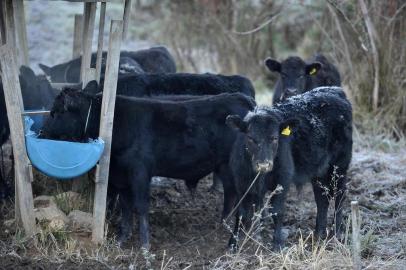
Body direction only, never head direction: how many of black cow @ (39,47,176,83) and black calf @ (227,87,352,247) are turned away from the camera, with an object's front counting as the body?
0

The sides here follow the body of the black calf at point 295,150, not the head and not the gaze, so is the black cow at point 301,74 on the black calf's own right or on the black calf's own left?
on the black calf's own right

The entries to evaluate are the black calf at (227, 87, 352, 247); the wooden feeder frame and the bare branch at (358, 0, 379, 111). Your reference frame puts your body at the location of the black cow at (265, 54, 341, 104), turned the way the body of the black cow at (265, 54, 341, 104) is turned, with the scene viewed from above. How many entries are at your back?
1

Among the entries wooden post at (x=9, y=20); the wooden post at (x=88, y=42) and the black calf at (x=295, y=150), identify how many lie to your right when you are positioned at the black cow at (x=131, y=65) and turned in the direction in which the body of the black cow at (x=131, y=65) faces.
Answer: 0

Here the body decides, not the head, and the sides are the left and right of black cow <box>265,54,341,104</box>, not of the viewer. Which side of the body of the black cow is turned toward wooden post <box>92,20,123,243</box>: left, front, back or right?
front

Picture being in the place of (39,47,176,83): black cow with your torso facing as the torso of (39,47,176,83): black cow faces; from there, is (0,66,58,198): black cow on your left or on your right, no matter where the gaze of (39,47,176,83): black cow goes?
on your left

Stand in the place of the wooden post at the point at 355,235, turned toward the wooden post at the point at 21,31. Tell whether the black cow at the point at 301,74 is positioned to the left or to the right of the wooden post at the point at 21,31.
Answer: right

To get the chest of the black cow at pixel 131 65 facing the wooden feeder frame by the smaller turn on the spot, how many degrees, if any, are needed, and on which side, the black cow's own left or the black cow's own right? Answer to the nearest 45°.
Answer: approximately 90° to the black cow's own left

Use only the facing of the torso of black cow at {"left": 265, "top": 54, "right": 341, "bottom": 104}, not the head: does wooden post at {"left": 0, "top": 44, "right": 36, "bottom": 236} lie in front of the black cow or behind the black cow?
in front

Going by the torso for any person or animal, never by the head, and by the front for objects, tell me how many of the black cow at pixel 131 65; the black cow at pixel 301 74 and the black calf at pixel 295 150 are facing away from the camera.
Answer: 0

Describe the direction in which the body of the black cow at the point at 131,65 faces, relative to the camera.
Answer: to the viewer's left

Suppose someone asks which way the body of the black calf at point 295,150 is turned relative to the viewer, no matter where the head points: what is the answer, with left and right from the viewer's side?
facing the viewer and to the left of the viewer

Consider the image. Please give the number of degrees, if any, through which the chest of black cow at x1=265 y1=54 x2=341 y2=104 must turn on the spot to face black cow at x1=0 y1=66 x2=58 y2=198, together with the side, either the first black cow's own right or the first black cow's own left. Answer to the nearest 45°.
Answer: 0° — it already faces it

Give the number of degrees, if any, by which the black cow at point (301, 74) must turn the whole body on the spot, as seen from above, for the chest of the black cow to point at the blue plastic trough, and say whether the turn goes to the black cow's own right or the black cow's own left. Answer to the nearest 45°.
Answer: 0° — it already faces it

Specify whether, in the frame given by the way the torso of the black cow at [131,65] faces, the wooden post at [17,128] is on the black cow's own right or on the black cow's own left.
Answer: on the black cow's own left

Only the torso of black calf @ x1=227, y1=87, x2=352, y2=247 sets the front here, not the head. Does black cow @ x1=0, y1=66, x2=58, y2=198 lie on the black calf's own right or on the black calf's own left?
on the black calf's own right

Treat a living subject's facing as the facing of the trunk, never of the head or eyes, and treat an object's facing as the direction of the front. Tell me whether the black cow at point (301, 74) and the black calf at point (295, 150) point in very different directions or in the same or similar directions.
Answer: same or similar directions
